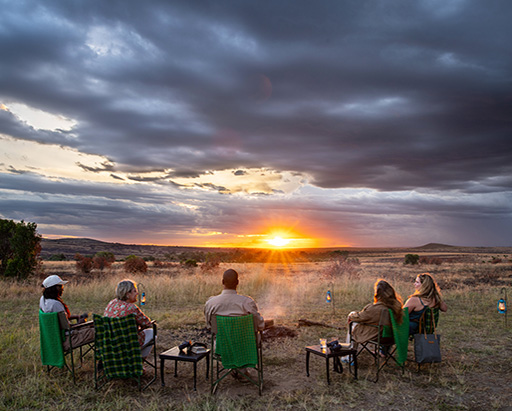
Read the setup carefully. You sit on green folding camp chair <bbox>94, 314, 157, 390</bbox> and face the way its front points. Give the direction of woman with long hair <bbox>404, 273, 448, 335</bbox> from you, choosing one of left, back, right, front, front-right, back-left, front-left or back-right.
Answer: front-right

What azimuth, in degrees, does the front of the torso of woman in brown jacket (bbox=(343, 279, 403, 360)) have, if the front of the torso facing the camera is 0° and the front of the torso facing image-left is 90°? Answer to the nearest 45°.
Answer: approximately 135°

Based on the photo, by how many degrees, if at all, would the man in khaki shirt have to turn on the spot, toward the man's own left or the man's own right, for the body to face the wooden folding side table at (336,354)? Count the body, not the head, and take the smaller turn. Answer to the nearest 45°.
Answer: approximately 90° to the man's own right

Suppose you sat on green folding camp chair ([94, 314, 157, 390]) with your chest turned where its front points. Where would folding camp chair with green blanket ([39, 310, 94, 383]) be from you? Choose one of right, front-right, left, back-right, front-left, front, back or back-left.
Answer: left

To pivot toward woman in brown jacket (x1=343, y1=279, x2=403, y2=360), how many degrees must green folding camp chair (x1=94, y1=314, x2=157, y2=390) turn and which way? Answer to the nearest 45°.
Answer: approximately 45° to its right

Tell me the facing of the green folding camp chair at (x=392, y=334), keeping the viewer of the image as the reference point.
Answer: facing away from the viewer and to the left of the viewer

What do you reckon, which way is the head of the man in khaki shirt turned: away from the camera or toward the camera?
away from the camera

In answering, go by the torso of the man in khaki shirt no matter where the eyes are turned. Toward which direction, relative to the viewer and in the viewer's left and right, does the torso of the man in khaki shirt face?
facing away from the viewer

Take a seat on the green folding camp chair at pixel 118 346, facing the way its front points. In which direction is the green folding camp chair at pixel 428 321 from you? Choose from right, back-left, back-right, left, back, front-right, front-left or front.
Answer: front-right

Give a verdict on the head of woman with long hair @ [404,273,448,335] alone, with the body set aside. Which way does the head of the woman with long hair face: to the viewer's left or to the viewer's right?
to the viewer's left

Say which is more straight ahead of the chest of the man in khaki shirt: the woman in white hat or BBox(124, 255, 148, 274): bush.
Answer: the bush

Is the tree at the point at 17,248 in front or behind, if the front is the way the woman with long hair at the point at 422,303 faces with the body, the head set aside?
in front

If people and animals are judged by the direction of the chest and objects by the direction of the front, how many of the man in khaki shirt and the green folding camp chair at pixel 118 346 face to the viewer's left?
0

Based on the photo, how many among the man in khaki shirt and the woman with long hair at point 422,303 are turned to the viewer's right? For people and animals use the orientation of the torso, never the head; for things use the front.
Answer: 0

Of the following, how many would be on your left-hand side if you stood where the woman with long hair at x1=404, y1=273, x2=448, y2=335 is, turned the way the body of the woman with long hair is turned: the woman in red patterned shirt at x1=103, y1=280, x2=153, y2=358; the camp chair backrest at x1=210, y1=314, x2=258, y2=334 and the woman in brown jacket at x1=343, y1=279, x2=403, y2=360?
3

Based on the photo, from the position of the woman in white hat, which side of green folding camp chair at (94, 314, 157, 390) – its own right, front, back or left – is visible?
left

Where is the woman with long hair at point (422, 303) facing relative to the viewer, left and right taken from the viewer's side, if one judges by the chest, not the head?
facing away from the viewer and to the left of the viewer
